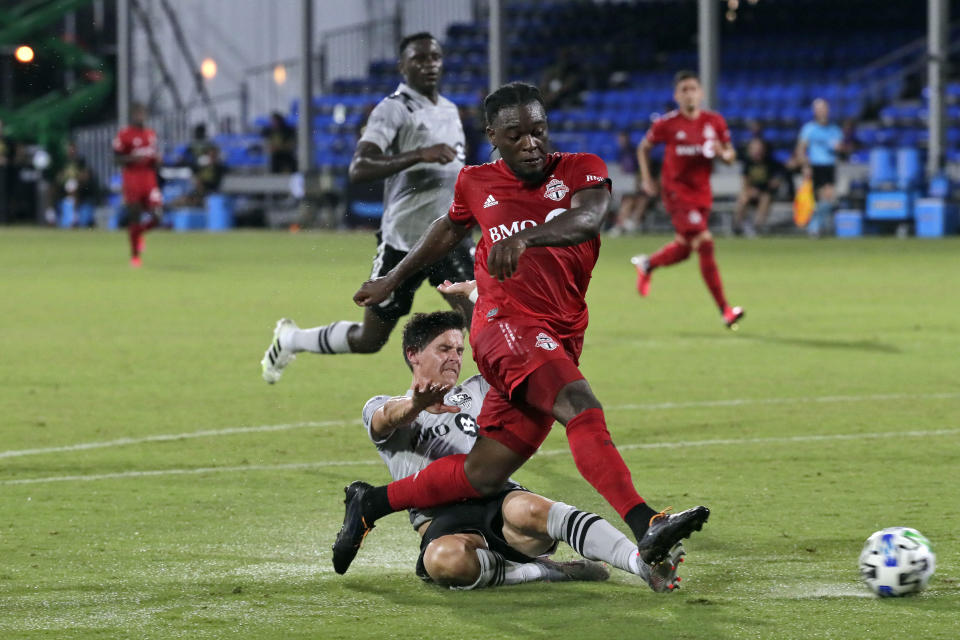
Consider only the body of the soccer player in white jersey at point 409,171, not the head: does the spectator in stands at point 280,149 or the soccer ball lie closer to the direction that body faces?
the soccer ball

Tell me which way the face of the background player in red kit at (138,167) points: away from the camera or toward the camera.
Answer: toward the camera

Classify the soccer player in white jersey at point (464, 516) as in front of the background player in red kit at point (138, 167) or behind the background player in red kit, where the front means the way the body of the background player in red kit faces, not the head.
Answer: in front

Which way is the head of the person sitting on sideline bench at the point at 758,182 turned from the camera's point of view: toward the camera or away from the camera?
toward the camera

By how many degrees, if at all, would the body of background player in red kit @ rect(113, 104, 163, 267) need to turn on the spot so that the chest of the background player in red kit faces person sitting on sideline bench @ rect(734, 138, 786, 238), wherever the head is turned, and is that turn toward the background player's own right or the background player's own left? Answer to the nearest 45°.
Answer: approximately 90° to the background player's own left

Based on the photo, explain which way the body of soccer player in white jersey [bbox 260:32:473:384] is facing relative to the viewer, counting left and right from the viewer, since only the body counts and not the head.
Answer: facing the viewer and to the right of the viewer

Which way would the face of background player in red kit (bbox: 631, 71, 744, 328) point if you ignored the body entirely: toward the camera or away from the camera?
toward the camera

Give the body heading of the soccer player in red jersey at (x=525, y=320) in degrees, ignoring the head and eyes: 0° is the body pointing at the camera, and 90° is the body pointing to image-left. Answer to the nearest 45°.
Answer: approximately 315°

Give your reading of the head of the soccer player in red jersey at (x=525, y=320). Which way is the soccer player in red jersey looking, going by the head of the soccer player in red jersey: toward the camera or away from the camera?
toward the camera

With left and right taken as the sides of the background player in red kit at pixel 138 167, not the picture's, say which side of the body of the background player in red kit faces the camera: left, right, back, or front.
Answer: front

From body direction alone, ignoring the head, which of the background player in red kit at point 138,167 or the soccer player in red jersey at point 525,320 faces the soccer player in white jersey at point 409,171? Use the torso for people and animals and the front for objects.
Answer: the background player in red kit
